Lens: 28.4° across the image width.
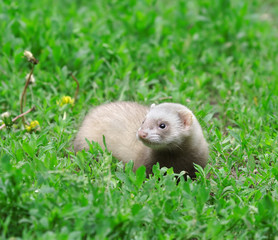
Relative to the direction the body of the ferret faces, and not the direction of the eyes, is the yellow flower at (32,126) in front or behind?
behind

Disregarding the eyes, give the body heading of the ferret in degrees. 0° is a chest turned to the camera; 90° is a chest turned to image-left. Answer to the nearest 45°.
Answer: approximately 315°

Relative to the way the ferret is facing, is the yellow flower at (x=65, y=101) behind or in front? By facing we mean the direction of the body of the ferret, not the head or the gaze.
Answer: behind
